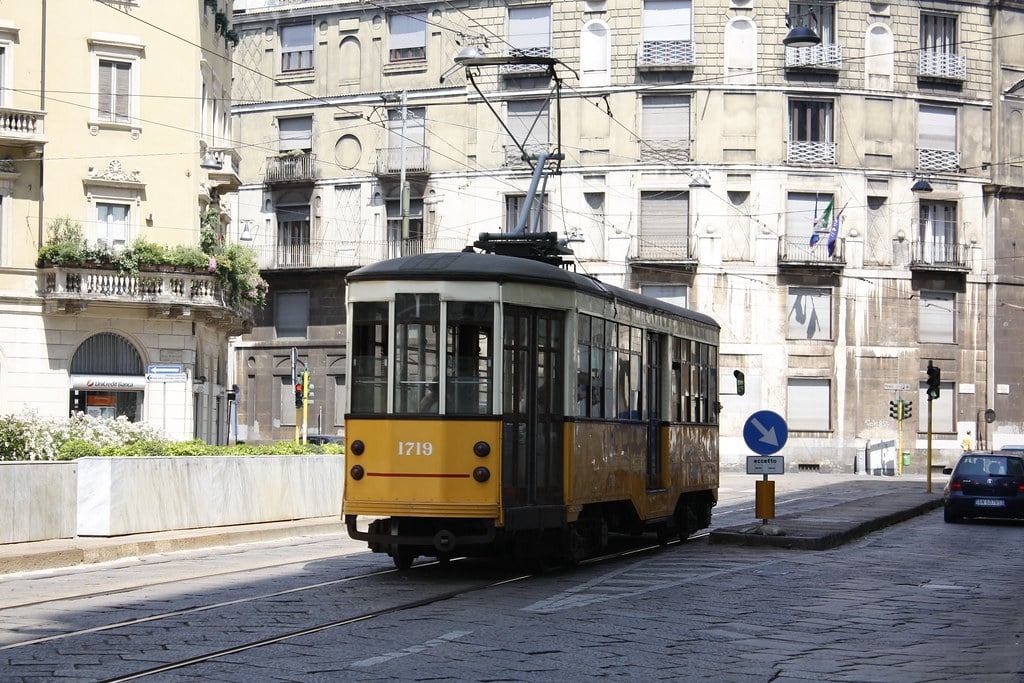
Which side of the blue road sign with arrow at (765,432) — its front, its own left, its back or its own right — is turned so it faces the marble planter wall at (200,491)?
right

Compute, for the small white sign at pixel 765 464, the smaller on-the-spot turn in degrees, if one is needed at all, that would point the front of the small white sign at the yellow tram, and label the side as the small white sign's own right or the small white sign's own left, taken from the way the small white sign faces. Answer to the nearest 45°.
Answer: approximately 45° to the small white sign's own right

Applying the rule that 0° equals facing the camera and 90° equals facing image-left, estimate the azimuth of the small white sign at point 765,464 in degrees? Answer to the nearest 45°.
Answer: approximately 0°

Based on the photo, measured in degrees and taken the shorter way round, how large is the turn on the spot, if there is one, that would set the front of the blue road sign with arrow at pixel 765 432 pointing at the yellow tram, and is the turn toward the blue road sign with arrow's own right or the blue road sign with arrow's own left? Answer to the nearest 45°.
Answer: approximately 45° to the blue road sign with arrow's own right

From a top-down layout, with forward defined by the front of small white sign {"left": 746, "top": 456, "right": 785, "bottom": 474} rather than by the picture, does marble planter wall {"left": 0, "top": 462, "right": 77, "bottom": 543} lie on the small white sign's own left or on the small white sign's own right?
on the small white sign's own right
